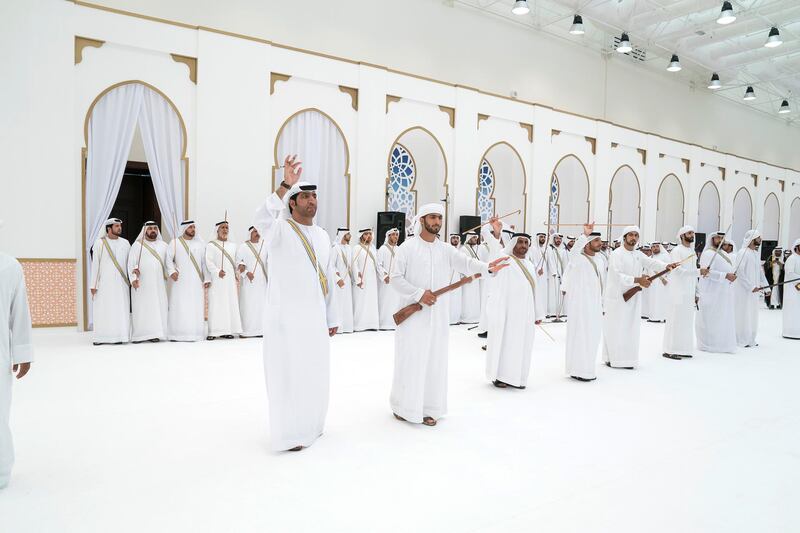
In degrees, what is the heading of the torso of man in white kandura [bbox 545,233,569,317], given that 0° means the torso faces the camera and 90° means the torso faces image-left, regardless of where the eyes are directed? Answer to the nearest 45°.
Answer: approximately 0°

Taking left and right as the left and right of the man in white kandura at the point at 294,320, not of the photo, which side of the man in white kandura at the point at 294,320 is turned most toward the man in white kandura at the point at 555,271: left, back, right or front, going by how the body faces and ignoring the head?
left

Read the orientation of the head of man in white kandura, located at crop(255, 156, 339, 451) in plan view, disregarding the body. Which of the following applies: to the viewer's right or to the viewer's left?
to the viewer's right

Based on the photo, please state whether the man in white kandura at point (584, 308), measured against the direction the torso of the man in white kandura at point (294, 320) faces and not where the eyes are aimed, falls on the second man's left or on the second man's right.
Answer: on the second man's left

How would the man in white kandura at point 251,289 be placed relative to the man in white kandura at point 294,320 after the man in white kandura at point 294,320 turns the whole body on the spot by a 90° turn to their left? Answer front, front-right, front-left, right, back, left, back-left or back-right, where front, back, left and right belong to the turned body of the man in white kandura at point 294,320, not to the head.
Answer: front-left

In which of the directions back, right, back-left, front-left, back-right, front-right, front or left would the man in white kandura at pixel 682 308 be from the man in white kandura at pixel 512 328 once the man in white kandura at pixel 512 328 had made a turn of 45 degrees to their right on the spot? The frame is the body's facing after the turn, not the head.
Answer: back-left
